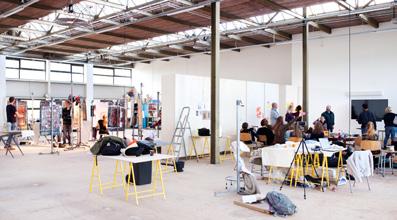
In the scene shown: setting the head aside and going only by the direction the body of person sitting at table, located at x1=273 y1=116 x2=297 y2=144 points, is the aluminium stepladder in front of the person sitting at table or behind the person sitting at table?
behind

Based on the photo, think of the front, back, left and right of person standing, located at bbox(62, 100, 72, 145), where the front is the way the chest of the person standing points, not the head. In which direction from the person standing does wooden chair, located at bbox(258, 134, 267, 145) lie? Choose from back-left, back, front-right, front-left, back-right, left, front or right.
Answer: front-left

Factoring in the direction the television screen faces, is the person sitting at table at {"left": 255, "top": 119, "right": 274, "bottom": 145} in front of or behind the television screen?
in front

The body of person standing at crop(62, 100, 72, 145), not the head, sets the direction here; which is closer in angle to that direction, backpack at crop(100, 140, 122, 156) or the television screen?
the backpack

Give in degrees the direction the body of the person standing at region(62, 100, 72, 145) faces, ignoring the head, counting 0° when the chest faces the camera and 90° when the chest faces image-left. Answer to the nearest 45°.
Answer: approximately 0°

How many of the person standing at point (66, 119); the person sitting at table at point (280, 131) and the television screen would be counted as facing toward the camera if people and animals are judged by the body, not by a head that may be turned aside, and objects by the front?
2

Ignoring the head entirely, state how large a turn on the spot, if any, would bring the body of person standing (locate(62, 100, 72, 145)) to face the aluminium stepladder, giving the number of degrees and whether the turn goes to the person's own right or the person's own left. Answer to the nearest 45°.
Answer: approximately 45° to the person's own left
